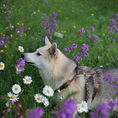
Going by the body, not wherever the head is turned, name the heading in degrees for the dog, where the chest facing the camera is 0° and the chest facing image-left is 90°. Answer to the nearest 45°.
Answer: approximately 90°
